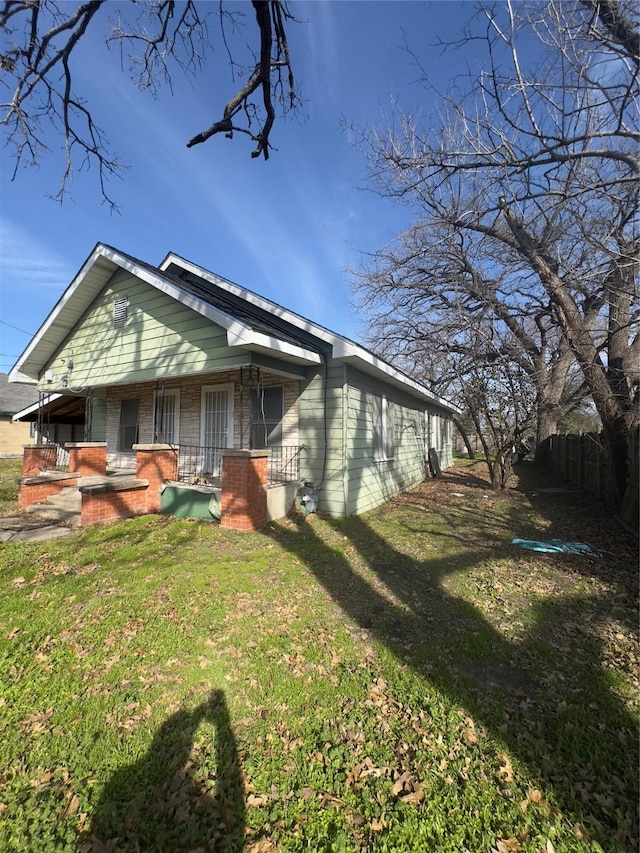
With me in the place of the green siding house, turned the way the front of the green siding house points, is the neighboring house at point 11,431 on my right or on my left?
on my right

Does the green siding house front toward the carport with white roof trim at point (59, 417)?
no

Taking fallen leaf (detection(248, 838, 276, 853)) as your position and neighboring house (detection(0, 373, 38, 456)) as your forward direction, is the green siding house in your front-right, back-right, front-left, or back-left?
front-right

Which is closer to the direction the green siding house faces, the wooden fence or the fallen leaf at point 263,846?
the fallen leaf

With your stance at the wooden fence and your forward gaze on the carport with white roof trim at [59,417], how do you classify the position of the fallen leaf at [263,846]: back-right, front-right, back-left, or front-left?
front-left

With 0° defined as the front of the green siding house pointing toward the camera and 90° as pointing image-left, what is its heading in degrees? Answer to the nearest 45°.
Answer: approximately 45°

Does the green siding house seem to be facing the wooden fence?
no

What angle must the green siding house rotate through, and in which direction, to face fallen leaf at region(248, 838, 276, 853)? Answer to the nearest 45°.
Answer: approximately 45° to its left
